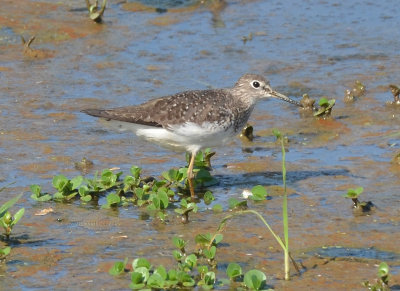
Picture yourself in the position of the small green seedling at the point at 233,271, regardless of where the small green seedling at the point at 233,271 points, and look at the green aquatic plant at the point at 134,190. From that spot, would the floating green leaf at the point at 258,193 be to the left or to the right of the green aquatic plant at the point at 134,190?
right

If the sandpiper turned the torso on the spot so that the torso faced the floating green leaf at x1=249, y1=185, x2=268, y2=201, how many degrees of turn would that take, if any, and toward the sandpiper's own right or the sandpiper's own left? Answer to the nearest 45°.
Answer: approximately 45° to the sandpiper's own right

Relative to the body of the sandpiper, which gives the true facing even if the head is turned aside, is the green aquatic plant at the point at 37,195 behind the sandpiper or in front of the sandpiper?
behind

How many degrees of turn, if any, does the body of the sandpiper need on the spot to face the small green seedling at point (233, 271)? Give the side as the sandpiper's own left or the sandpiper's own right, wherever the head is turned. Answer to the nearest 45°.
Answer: approximately 90° to the sandpiper's own right

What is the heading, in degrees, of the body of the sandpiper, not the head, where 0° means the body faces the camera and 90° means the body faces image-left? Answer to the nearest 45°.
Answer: approximately 270°

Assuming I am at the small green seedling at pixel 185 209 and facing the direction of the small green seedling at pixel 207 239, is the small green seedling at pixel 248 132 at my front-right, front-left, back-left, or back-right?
back-left
